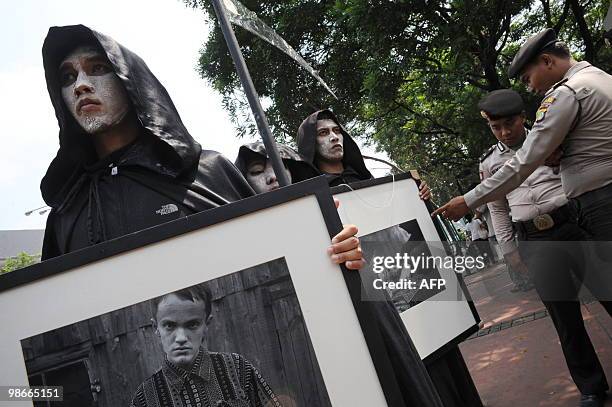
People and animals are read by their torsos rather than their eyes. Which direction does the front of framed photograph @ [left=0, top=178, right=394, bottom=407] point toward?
toward the camera

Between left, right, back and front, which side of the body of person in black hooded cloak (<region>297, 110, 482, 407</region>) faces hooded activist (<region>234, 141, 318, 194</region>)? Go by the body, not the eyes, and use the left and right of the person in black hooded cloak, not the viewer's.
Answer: right

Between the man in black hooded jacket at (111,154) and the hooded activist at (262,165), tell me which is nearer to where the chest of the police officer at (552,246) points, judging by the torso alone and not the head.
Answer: the man in black hooded jacket

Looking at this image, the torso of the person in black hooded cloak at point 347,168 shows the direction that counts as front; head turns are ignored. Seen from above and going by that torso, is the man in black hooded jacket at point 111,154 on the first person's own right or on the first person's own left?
on the first person's own right

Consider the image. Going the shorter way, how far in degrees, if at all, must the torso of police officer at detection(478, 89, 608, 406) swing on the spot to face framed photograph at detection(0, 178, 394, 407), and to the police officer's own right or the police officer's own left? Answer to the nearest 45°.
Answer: approximately 45° to the police officer's own right

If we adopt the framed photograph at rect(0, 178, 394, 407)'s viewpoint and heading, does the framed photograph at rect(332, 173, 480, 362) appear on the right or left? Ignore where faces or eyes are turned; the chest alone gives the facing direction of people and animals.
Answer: on its left

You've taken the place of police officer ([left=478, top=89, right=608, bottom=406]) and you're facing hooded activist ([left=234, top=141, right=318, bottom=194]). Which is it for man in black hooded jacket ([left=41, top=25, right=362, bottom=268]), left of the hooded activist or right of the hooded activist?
left

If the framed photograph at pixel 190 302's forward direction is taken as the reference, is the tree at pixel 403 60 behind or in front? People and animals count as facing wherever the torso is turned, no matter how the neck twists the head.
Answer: behind

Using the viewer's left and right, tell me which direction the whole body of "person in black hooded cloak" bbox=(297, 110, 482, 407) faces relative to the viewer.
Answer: facing the viewer and to the right of the viewer
